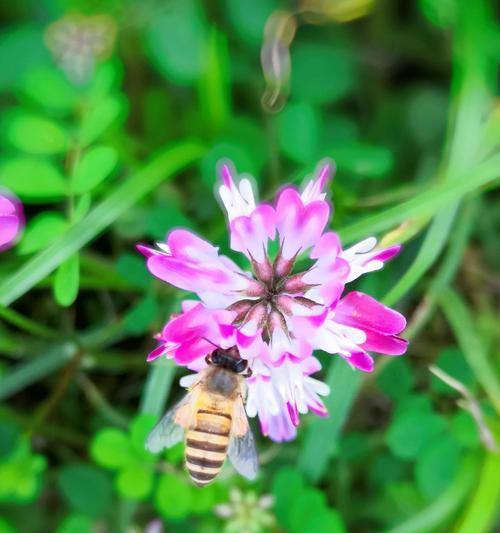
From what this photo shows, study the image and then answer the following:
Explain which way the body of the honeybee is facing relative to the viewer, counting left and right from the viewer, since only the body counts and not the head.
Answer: facing away from the viewer

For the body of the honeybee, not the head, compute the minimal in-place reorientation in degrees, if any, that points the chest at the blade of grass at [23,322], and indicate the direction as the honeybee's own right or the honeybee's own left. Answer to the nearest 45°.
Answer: approximately 45° to the honeybee's own left

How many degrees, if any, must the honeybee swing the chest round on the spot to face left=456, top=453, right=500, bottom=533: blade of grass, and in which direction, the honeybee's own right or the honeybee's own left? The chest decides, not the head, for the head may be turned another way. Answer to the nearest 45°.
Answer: approximately 45° to the honeybee's own right

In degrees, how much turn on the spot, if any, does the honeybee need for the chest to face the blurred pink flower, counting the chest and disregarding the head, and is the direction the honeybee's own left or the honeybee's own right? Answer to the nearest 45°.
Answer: approximately 90° to the honeybee's own left

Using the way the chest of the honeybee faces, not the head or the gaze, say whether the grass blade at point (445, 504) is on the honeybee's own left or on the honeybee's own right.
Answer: on the honeybee's own right

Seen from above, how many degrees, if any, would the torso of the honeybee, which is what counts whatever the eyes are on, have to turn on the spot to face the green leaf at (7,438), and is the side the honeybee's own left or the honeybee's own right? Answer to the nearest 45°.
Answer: approximately 45° to the honeybee's own left
